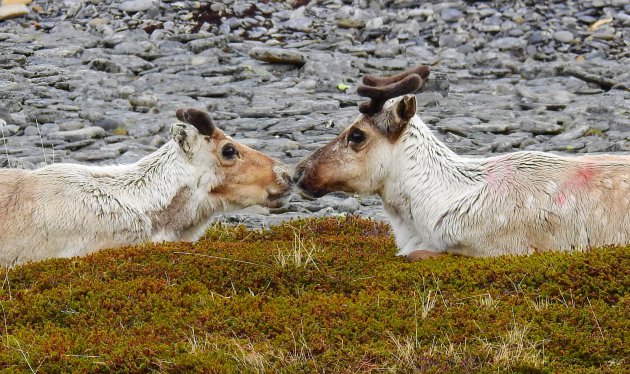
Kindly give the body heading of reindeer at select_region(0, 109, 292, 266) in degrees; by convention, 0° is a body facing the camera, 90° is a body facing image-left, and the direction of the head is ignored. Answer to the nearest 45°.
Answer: approximately 270°

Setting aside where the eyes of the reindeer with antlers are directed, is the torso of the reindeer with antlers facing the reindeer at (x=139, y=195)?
yes

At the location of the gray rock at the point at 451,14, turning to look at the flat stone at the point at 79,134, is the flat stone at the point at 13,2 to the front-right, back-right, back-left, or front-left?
front-right

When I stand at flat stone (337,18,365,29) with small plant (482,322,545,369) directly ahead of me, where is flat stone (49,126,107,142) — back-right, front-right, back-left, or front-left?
front-right

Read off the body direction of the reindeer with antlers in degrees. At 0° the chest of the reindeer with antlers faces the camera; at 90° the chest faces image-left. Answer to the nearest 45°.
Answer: approximately 90°

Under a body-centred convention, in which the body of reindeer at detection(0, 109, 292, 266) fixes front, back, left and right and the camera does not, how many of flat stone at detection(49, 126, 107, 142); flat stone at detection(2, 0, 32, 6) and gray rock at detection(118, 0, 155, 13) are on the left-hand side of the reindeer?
3

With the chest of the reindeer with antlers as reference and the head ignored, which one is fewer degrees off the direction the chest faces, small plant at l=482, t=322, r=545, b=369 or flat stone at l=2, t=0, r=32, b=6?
the flat stone

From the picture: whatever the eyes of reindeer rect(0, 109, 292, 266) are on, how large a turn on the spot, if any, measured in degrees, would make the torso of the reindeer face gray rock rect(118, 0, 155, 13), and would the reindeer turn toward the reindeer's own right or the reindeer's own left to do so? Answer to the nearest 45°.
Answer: approximately 90° to the reindeer's own left

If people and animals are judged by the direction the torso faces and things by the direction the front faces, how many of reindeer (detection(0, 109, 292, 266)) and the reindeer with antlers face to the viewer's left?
1

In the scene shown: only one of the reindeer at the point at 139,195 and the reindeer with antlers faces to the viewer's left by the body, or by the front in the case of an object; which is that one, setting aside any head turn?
the reindeer with antlers

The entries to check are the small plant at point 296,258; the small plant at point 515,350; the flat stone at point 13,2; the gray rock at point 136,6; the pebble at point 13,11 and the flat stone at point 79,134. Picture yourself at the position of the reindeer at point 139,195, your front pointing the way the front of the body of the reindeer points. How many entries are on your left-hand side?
4
